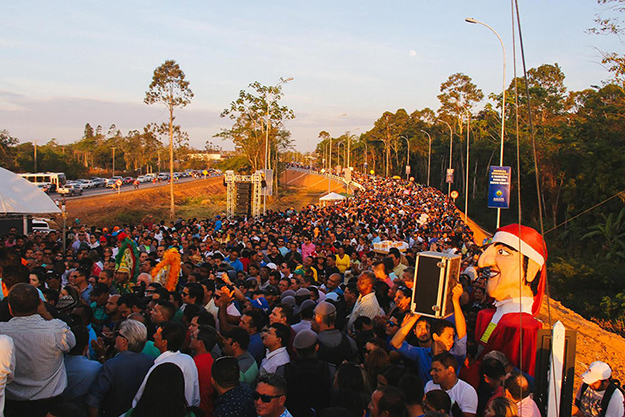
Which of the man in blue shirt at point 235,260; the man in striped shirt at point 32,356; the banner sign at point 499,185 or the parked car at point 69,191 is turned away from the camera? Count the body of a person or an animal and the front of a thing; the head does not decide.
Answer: the man in striped shirt

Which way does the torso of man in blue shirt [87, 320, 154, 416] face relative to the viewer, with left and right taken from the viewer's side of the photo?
facing away from the viewer and to the left of the viewer

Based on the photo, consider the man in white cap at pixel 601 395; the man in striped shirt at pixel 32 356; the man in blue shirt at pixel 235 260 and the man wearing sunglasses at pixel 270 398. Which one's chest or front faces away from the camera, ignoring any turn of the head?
the man in striped shirt

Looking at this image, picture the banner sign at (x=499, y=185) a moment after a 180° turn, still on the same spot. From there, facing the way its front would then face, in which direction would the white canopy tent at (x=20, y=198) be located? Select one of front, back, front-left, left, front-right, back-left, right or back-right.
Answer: back-left

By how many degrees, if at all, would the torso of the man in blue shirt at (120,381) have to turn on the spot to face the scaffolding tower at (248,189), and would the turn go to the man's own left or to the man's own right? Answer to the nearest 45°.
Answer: approximately 45° to the man's own right

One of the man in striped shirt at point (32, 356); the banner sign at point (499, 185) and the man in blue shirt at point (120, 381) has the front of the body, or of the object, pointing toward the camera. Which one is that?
the banner sign

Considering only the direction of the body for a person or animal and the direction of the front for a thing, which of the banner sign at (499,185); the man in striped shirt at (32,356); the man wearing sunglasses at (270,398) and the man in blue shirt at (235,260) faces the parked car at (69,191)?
the man in striped shirt

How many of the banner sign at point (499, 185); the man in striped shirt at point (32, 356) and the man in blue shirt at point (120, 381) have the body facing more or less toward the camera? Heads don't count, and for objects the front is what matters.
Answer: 1

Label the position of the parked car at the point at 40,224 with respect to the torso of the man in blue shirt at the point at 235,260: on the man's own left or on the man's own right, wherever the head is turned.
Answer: on the man's own right

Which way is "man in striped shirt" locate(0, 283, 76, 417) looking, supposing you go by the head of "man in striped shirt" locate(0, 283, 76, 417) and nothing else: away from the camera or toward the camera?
away from the camera

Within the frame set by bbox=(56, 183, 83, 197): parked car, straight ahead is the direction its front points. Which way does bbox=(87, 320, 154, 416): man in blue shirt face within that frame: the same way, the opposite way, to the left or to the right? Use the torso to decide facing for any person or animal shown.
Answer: to the right

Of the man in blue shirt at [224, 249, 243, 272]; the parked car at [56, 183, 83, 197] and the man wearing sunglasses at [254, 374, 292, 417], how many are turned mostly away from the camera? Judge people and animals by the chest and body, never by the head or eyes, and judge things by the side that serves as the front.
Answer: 0

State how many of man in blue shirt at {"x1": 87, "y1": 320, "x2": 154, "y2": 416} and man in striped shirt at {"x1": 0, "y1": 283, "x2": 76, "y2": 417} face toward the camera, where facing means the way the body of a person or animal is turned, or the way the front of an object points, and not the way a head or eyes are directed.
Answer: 0

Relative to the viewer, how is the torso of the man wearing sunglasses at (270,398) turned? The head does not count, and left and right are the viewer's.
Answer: facing the viewer and to the left of the viewer

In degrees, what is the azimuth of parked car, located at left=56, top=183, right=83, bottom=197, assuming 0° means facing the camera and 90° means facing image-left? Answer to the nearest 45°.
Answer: approximately 45°

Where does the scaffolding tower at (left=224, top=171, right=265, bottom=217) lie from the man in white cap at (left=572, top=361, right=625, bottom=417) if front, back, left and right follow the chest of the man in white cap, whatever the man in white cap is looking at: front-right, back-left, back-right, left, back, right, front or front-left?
right

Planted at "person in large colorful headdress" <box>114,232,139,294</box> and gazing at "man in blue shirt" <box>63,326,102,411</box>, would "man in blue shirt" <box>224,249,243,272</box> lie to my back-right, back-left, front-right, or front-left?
back-left

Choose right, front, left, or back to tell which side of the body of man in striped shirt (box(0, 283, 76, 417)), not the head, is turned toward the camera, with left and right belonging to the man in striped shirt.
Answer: back

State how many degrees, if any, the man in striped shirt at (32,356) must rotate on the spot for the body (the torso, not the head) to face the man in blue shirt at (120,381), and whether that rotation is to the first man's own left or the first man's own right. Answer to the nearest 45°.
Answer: approximately 90° to the first man's own right
